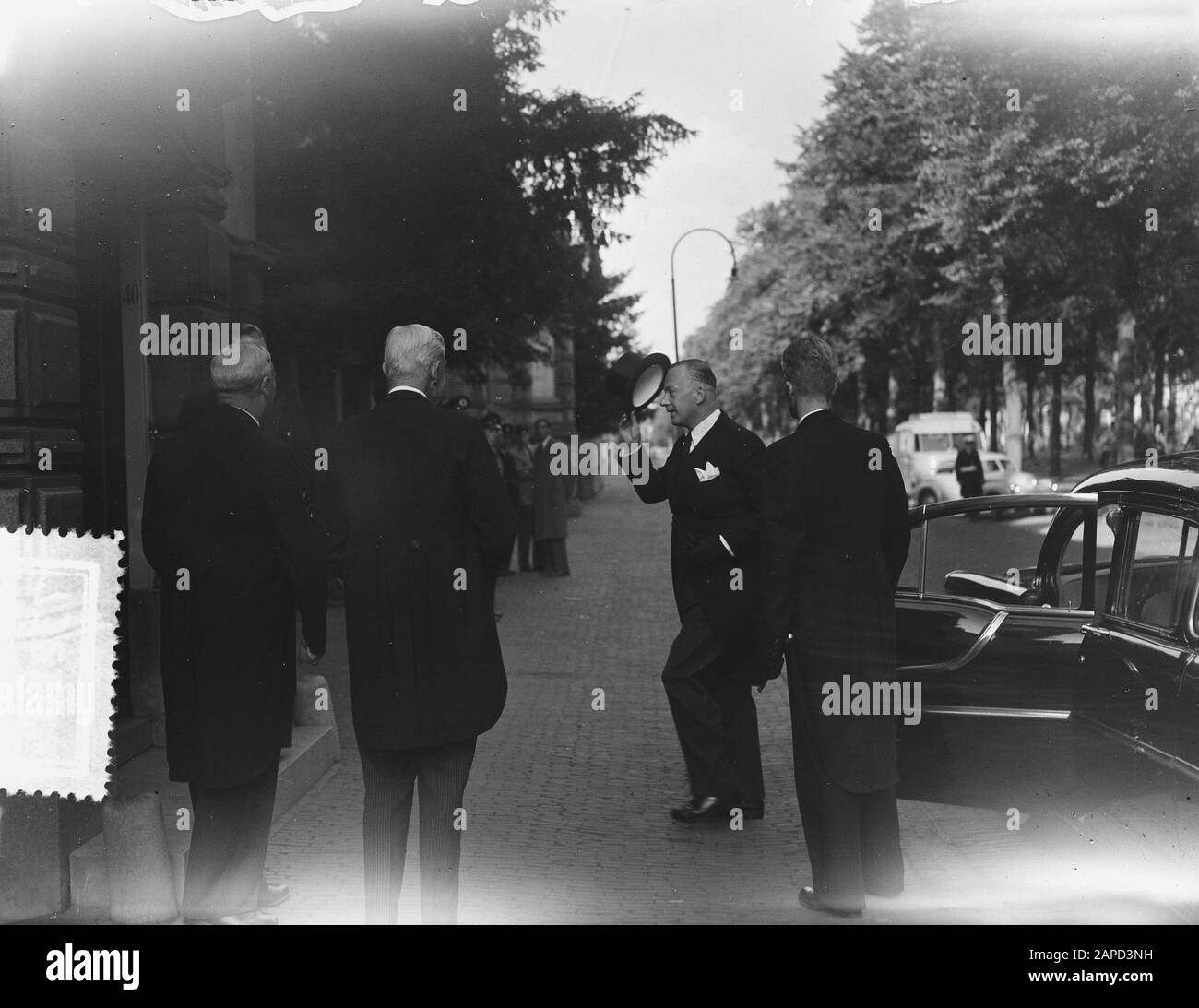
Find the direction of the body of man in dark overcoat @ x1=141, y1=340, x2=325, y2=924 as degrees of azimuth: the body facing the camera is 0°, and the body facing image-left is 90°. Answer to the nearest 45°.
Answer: approximately 225°

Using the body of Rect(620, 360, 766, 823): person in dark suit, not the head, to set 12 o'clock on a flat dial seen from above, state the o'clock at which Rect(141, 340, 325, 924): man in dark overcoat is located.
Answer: Rect(141, 340, 325, 924): man in dark overcoat is roughly at 12 o'clock from Rect(620, 360, 766, 823): person in dark suit.

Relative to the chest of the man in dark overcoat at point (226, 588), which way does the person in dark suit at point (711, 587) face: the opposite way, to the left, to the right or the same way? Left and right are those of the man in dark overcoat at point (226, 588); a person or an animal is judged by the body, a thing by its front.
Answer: the opposite way

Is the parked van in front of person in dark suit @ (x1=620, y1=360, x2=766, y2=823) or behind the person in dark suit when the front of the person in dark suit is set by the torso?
behind

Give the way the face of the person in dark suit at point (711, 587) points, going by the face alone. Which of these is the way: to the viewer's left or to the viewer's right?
to the viewer's left

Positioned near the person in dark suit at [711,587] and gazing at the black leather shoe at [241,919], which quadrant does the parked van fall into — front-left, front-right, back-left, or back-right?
back-right

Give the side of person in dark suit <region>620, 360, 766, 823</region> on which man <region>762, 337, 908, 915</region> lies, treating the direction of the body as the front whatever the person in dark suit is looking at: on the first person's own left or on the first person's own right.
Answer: on the first person's own left

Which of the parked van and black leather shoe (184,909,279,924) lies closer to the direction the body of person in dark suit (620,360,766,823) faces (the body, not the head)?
the black leather shoe

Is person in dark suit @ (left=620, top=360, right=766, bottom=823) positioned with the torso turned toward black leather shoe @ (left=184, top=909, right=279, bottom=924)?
yes

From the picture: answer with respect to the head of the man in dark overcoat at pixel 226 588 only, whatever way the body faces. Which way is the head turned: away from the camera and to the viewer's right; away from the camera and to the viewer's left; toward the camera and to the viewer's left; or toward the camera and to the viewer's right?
away from the camera and to the viewer's right

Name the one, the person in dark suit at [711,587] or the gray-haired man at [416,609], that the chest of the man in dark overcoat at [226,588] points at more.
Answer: the person in dark suit
